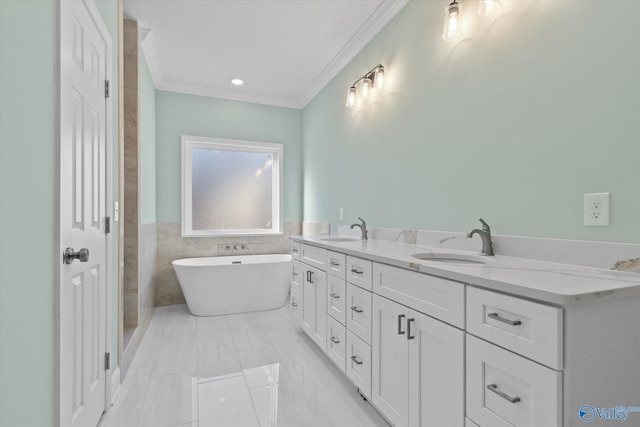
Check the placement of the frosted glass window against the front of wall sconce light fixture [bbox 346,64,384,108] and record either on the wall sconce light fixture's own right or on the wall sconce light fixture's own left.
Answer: on the wall sconce light fixture's own right

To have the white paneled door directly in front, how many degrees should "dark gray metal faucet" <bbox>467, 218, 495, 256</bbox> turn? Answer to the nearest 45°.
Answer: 0° — it already faces it

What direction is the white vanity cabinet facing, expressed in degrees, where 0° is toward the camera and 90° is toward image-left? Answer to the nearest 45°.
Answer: approximately 45°

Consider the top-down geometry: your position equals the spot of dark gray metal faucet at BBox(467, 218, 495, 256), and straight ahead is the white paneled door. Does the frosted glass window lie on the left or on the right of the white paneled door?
right

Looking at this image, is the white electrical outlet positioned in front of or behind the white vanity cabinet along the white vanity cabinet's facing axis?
behind

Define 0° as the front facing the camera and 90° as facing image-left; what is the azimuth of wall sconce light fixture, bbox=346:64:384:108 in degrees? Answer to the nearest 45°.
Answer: approximately 45°
